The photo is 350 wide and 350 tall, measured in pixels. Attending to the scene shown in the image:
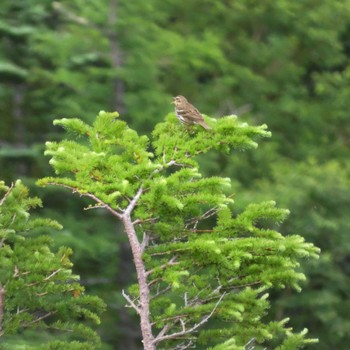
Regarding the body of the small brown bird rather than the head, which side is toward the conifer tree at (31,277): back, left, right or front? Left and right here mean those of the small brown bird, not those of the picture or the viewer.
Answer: front

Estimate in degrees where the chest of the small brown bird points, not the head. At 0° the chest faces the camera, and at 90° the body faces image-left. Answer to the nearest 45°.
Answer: approximately 90°
